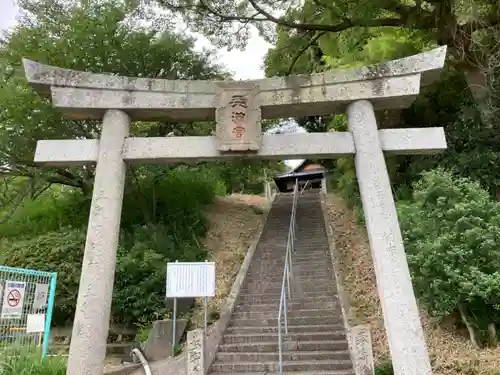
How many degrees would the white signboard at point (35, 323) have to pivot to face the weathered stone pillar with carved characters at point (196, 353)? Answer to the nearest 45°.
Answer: approximately 45° to its left

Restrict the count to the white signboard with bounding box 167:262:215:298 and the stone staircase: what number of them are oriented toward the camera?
2

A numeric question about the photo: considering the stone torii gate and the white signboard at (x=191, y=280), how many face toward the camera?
2

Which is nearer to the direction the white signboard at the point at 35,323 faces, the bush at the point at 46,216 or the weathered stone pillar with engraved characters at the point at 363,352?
the weathered stone pillar with engraved characters

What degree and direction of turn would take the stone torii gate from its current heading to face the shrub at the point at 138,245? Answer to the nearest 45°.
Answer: approximately 135° to its right

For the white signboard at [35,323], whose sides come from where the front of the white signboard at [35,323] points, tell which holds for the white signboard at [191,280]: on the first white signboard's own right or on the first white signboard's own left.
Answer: on the first white signboard's own left

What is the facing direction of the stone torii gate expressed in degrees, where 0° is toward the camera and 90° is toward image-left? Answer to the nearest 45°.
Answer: approximately 0°

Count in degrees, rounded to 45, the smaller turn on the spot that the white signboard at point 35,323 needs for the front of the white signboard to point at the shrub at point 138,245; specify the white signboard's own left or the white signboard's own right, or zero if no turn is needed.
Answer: approximately 135° to the white signboard's own left

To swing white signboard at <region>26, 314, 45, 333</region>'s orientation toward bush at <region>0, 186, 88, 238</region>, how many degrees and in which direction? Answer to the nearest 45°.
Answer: approximately 180°

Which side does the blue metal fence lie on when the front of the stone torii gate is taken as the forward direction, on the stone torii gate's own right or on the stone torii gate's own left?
on the stone torii gate's own right

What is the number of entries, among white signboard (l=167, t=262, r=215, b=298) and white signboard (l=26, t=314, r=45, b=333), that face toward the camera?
2
